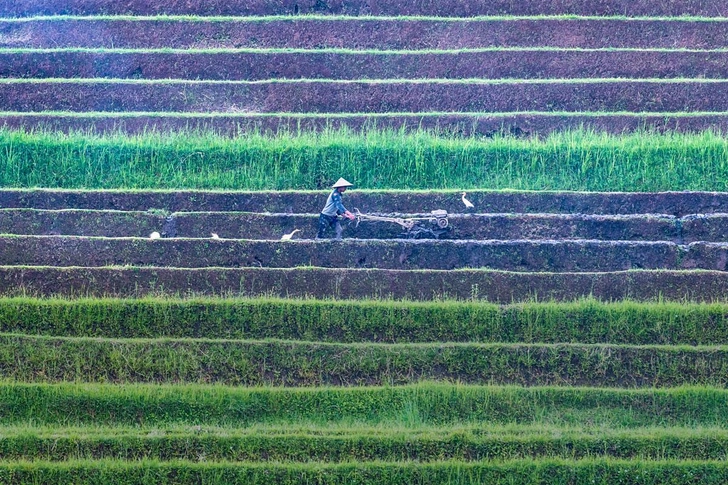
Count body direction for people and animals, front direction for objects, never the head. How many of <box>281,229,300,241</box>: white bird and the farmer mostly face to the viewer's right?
2

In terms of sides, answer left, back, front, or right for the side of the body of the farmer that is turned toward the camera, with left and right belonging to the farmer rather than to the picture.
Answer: right

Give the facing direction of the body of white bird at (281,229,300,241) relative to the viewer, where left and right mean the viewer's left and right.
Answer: facing to the right of the viewer

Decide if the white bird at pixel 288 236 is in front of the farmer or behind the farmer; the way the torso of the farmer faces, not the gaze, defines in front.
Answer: behind
